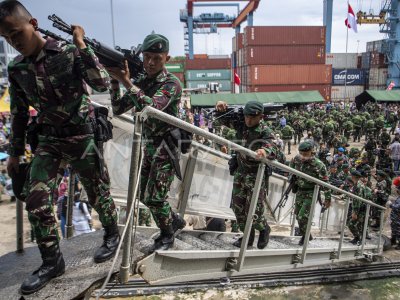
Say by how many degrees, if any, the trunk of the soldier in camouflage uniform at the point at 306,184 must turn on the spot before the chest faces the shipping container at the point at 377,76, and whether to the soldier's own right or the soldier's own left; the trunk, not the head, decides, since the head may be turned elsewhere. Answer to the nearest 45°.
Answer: approximately 135° to the soldier's own right

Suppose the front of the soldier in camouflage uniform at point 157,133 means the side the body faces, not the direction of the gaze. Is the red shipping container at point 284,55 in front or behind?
behind

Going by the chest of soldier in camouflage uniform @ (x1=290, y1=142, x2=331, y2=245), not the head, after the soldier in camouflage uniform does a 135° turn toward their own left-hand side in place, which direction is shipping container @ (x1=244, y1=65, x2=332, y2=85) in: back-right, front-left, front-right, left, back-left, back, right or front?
left

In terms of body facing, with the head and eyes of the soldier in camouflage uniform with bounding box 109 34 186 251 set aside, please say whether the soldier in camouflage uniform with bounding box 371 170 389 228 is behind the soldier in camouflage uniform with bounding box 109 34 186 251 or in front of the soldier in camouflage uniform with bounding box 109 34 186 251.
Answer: behind

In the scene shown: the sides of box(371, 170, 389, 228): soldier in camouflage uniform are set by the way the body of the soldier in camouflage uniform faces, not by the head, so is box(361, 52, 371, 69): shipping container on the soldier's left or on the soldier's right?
on the soldier's right
